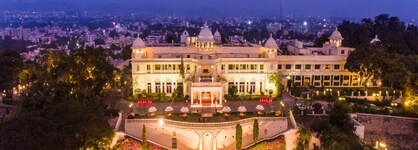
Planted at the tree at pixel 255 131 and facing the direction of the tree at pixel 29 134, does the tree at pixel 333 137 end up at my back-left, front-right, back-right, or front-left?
back-left

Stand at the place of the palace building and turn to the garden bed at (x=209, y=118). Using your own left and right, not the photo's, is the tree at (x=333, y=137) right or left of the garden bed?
left

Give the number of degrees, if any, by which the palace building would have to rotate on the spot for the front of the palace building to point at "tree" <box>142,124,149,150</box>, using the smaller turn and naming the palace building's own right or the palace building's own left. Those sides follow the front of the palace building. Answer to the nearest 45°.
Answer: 0° — it already faces it

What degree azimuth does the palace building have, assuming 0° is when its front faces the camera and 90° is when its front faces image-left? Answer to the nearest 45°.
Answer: approximately 0°

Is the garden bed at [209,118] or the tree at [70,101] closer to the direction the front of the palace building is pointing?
the garden bed

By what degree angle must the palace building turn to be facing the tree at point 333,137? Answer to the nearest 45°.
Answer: approximately 45° to its left

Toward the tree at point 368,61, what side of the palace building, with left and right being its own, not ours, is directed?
left

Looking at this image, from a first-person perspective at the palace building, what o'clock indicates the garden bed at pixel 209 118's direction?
The garden bed is roughly at 12 o'clock from the palace building.

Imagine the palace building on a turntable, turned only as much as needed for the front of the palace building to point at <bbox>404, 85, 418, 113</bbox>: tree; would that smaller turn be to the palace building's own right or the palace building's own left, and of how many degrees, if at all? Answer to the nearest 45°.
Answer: approximately 90° to the palace building's own left

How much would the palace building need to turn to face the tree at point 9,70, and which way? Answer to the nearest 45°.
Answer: approximately 90° to its right

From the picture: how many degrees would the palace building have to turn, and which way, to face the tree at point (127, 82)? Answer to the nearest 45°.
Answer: approximately 90° to its right
